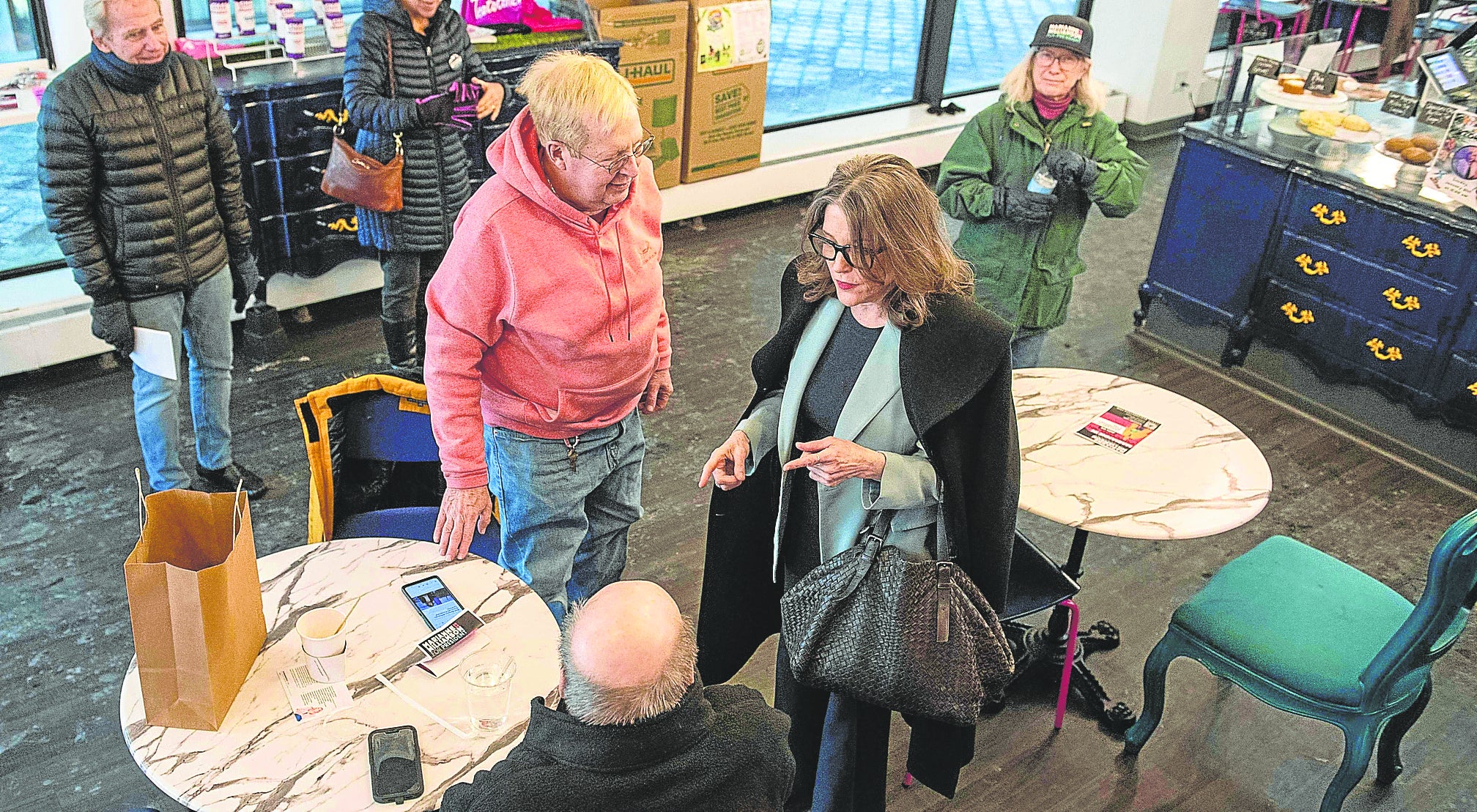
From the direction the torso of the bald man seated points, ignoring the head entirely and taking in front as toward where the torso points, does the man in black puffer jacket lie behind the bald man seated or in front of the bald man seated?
in front

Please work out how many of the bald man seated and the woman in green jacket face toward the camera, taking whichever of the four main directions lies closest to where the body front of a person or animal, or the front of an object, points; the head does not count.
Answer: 1

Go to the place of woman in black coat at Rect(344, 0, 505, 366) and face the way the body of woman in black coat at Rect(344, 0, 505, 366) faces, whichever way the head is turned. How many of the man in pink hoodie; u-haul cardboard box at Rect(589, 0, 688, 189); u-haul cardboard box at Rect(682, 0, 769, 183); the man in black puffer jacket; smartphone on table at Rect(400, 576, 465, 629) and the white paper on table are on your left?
2

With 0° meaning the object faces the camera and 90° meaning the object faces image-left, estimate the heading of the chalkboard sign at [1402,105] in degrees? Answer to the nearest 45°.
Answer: approximately 45°

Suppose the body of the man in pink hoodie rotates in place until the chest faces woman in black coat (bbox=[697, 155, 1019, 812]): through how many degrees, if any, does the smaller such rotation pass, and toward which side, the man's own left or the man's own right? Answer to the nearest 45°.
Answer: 0° — they already face them

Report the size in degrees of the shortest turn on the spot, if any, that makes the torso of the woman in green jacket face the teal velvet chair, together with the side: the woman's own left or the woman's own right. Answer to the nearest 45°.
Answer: approximately 45° to the woman's own left

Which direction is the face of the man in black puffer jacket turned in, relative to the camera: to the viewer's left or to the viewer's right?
to the viewer's right

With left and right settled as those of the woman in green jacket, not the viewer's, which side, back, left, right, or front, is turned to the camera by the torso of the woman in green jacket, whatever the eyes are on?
front

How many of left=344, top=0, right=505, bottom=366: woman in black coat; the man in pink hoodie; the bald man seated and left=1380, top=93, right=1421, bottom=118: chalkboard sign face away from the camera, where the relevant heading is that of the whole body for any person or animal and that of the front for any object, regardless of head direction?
1

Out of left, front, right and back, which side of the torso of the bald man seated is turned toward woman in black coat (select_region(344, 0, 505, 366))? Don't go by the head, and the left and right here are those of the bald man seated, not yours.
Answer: front

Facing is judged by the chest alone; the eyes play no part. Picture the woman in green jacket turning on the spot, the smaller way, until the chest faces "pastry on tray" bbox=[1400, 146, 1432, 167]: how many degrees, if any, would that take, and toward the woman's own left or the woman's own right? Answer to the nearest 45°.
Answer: approximately 135° to the woman's own left

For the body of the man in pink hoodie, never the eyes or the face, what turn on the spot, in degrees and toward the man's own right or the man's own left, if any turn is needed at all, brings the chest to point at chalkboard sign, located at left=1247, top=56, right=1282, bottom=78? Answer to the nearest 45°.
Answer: approximately 90° to the man's own left

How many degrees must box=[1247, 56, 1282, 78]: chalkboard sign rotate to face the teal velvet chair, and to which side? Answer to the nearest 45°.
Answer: approximately 45° to its left

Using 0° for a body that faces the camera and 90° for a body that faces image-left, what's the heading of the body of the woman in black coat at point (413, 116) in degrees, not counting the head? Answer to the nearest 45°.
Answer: approximately 315°
